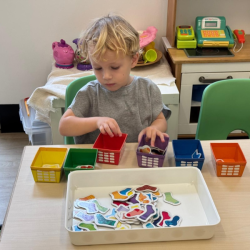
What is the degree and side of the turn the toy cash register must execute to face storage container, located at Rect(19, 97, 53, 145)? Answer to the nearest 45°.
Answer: approximately 45° to its right

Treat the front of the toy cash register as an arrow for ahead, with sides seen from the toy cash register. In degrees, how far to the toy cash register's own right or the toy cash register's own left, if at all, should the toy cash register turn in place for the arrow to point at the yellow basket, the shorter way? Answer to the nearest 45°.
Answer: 0° — it already faces it

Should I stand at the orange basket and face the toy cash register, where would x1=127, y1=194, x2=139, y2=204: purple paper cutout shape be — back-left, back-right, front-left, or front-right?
back-left

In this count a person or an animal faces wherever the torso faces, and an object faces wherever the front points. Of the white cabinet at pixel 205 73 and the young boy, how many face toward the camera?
2

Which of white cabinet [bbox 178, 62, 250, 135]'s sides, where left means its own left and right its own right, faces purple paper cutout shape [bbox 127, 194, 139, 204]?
front

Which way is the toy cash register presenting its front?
toward the camera

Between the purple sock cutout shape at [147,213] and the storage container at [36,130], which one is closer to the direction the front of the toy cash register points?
the purple sock cutout shape

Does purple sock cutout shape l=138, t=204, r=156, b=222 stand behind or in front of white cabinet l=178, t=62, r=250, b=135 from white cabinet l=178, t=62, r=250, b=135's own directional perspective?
in front

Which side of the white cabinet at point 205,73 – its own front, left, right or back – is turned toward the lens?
front
